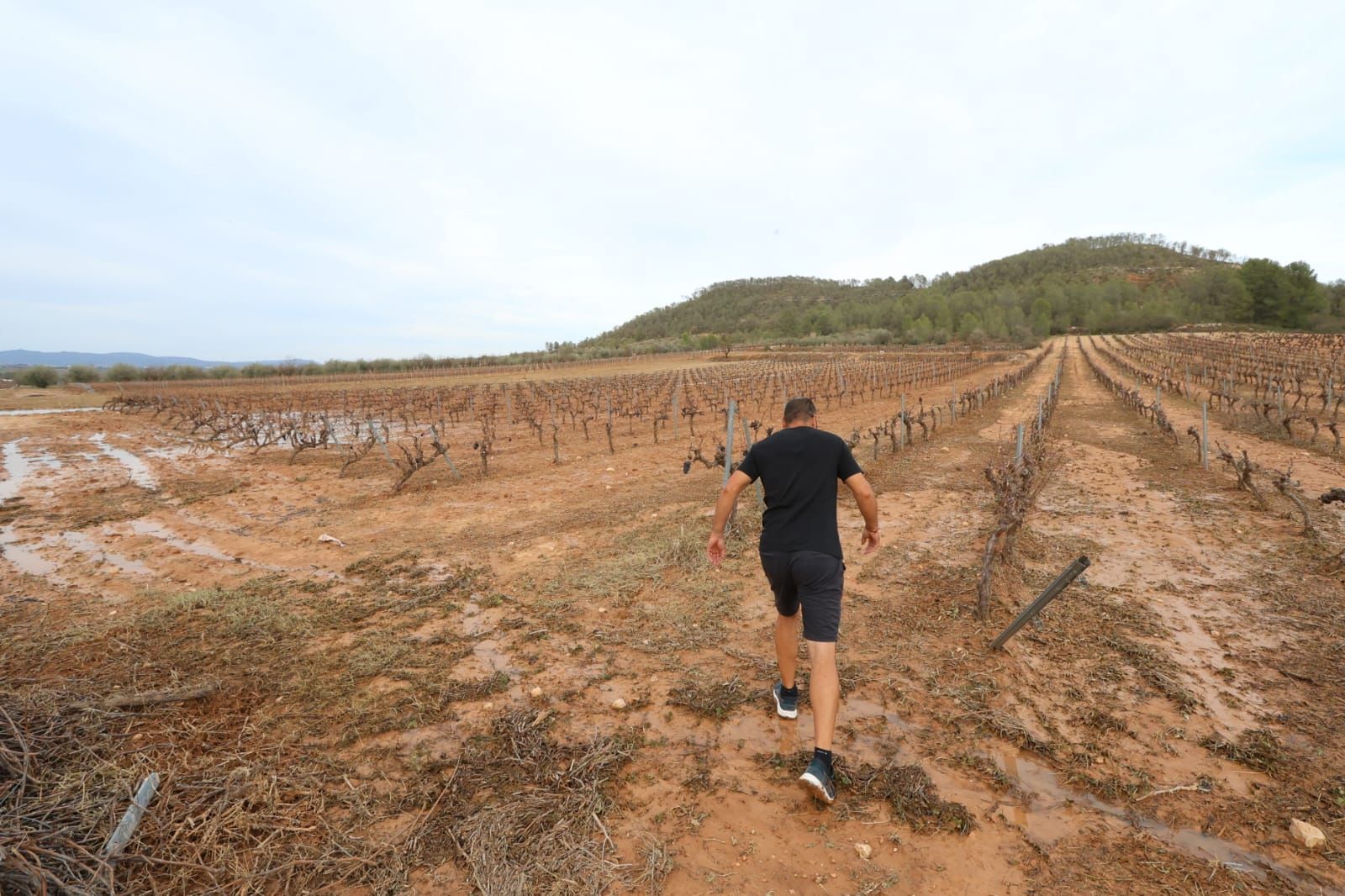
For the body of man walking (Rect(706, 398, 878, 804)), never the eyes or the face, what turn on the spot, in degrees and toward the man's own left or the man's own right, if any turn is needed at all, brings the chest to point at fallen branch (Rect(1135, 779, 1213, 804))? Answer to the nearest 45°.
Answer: approximately 90° to the man's own right

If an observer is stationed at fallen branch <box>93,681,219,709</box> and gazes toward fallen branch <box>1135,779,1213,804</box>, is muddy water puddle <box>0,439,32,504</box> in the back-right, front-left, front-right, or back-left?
back-left

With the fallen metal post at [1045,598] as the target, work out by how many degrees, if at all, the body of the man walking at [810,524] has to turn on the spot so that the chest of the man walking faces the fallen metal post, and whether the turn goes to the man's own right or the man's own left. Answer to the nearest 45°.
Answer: approximately 45° to the man's own right

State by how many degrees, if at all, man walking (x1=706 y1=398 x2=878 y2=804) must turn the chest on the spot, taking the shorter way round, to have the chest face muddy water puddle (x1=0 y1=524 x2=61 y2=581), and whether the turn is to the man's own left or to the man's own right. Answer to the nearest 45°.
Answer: approximately 90° to the man's own left

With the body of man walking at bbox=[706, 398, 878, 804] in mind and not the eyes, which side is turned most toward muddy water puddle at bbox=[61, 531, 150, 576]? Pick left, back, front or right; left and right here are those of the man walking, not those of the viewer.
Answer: left

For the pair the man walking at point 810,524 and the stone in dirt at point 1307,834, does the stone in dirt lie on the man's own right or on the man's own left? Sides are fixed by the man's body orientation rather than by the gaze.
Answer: on the man's own right

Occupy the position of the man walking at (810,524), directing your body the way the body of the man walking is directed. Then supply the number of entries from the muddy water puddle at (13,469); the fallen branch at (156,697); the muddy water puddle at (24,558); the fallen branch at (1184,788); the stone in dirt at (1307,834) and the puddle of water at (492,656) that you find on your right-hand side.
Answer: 2

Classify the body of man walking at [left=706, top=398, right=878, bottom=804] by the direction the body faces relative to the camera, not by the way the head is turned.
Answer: away from the camera

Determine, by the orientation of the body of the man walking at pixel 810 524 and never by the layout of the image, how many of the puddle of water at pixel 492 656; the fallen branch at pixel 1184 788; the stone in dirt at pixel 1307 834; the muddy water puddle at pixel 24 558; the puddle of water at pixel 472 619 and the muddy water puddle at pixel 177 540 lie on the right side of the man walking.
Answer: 2

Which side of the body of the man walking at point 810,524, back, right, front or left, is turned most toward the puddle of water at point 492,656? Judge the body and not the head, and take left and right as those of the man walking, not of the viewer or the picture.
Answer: left

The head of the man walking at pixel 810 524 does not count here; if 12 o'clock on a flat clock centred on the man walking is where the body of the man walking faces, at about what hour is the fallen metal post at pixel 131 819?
The fallen metal post is roughly at 8 o'clock from the man walking.
